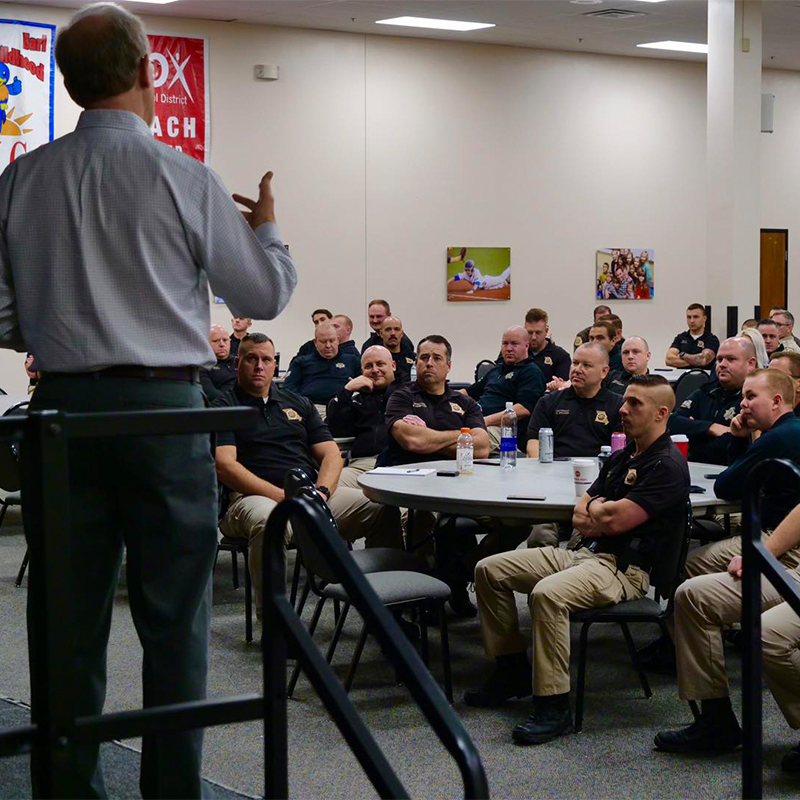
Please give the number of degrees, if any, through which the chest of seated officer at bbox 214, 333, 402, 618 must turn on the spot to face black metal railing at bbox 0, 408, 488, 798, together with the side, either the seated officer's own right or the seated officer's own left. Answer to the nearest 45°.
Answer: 0° — they already face it

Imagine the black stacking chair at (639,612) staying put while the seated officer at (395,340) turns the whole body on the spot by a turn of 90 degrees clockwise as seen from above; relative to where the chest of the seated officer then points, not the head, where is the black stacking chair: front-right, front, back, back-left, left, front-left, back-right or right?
left

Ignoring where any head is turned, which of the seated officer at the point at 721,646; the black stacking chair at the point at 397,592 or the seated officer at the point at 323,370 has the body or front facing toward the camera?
the seated officer at the point at 323,370

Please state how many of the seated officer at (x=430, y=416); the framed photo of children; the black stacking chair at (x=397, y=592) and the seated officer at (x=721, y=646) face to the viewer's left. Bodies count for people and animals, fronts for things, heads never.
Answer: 1

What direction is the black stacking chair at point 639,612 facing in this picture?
to the viewer's left

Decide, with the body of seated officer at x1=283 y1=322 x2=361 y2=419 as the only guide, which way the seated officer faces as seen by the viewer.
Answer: toward the camera

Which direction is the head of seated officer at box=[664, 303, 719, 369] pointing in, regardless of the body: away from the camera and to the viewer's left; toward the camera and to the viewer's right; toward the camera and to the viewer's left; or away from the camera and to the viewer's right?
toward the camera and to the viewer's left

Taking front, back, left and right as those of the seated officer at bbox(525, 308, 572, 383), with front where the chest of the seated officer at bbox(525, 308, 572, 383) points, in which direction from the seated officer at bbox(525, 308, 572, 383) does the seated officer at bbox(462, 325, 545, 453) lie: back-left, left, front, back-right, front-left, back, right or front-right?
front-left

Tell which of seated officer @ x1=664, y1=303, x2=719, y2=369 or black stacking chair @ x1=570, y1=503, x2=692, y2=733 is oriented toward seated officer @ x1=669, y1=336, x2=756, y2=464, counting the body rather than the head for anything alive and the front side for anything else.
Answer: seated officer @ x1=664, y1=303, x2=719, y2=369

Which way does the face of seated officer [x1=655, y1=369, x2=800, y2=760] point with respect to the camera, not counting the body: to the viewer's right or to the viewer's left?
to the viewer's left

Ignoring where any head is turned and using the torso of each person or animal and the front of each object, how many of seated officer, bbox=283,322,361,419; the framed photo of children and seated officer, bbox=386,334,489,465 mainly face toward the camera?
3

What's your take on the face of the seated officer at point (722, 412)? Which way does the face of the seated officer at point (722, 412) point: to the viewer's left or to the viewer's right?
to the viewer's left

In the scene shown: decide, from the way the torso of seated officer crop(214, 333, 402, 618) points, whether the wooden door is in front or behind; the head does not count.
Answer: behind

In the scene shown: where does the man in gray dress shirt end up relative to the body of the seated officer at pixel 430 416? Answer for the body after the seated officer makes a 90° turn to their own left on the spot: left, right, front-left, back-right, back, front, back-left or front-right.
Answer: right

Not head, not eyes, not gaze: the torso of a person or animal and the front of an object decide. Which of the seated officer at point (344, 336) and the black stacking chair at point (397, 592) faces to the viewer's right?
the black stacking chair

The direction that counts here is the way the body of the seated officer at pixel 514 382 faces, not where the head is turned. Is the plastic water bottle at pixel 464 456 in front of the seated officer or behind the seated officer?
in front
